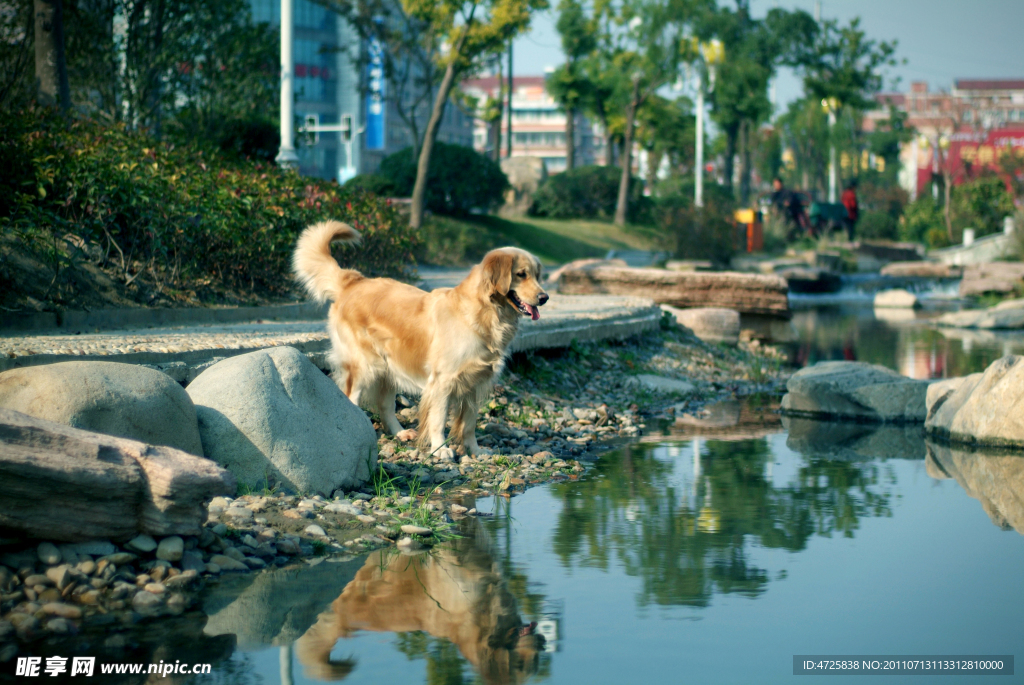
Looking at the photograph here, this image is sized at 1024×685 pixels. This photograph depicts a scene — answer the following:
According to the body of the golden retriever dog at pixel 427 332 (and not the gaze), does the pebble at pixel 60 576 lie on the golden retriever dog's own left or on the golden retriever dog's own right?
on the golden retriever dog's own right

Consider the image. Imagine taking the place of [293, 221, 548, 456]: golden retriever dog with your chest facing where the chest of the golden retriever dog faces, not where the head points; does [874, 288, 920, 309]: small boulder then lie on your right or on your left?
on your left

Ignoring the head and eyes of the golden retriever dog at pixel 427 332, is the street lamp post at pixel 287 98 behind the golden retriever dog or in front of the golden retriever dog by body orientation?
behind

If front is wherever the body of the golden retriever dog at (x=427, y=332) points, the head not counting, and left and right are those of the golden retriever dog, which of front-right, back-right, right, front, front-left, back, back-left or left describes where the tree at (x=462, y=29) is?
back-left

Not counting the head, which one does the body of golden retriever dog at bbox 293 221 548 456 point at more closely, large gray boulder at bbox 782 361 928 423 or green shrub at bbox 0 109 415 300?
the large gray boulder

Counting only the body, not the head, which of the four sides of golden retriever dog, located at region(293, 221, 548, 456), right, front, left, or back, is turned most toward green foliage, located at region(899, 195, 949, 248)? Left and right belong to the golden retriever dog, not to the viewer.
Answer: left

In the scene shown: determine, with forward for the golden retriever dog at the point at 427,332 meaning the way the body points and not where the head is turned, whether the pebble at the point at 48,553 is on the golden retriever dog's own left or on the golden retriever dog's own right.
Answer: on the golden retriever dog's own right

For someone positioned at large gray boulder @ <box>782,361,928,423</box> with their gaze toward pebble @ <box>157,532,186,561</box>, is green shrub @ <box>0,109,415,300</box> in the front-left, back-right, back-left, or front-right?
front-right

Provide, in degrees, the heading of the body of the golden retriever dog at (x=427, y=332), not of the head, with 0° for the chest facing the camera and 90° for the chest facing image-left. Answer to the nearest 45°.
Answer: approximately 315°
